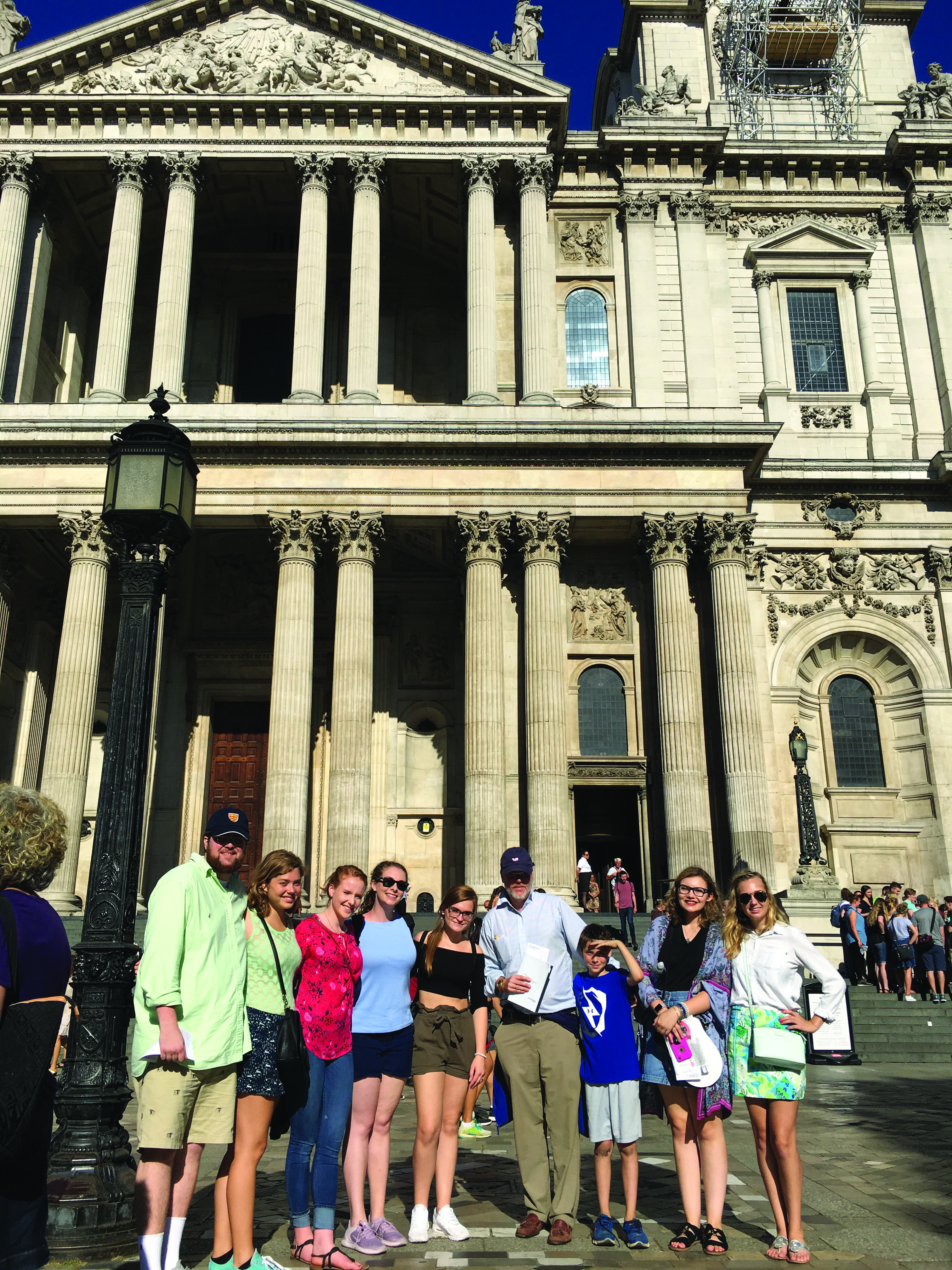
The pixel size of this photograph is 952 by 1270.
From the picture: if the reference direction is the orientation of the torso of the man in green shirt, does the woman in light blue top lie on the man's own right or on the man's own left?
on the man's own left

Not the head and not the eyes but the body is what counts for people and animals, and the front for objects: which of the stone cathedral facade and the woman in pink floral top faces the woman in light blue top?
the stone cathedral facade

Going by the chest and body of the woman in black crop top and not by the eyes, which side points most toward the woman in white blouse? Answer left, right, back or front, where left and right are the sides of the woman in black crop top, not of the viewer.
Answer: left

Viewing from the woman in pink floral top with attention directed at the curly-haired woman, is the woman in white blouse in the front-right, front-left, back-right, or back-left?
back-left

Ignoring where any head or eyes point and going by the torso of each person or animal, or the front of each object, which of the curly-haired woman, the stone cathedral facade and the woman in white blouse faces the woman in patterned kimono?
the stone cathedral facade

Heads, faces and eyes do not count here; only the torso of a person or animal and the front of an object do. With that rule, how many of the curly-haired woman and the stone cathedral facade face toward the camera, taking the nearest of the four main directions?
1

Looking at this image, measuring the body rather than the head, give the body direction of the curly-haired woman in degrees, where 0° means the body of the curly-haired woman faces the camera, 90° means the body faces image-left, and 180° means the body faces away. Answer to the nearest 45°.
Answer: approximately 135°

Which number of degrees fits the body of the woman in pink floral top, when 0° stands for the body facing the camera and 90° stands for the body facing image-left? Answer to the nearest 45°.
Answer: approximately 315°
